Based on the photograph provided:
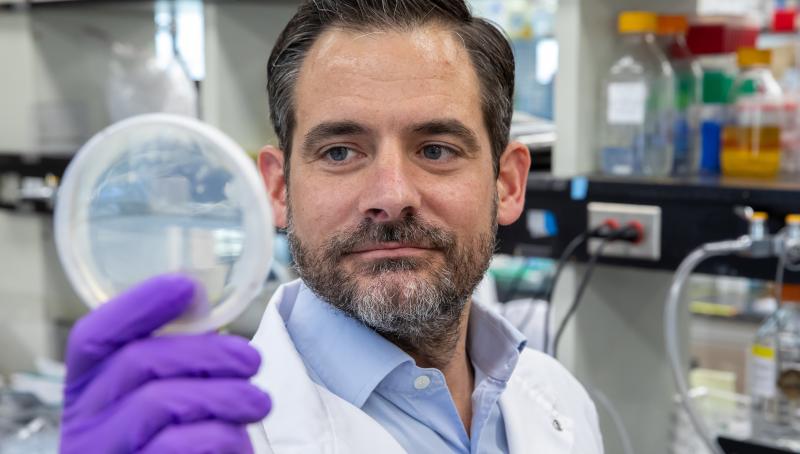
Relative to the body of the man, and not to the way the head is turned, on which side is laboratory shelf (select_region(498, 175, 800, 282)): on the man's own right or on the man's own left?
on the man's own left

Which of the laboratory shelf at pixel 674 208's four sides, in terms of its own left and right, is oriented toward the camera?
front

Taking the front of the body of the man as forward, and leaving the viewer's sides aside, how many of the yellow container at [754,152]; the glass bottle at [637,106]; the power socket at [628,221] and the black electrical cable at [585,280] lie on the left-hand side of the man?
4

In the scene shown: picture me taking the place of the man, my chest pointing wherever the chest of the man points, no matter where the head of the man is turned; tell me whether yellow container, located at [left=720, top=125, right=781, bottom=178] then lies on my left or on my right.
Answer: on my left

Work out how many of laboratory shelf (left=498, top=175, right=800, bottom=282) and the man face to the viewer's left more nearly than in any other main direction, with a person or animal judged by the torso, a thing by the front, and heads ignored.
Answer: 0

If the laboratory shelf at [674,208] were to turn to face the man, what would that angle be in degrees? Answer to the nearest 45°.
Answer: approximately 45° to its right

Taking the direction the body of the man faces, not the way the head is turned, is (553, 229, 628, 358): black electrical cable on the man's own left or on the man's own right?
on the man's own left

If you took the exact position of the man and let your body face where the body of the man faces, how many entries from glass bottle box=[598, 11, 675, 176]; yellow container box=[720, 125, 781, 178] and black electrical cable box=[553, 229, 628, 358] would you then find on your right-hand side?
0

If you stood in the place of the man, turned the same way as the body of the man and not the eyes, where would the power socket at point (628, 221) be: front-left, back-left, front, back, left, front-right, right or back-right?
left

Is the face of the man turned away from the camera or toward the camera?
toward the camera

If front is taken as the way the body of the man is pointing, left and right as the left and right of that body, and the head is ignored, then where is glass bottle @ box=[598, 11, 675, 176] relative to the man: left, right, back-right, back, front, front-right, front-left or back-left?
left
